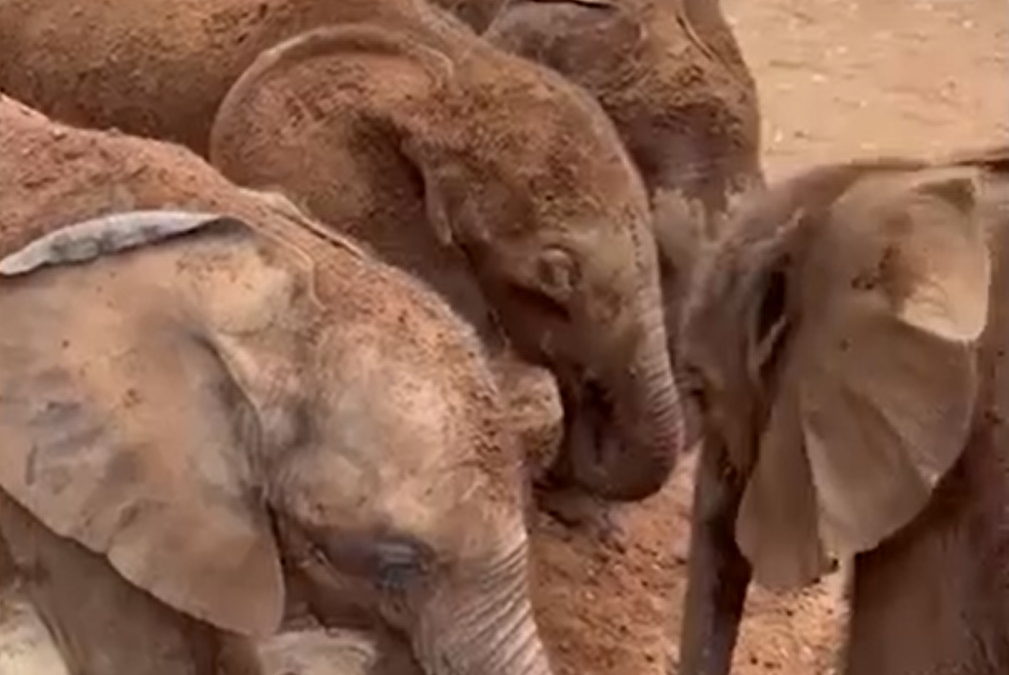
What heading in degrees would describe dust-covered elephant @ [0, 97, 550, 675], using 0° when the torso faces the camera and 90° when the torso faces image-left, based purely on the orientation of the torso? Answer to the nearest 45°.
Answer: approximately 270°

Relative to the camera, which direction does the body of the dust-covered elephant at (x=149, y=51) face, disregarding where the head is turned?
to the viewer's right

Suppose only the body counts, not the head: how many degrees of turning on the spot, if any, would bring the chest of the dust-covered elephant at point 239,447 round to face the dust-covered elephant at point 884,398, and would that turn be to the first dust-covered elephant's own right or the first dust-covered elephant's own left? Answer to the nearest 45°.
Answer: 0° — it already faces it
